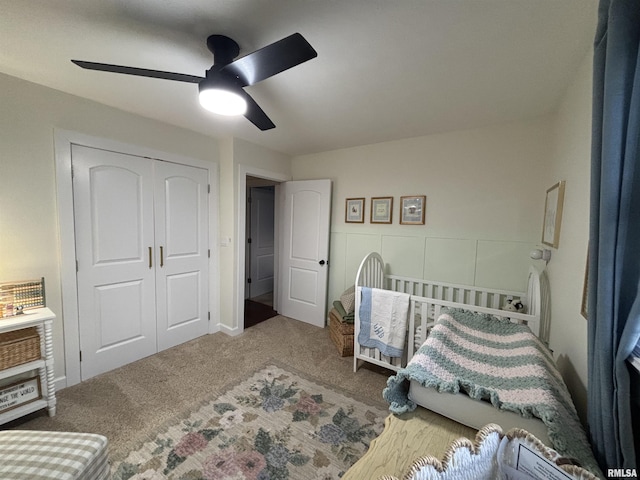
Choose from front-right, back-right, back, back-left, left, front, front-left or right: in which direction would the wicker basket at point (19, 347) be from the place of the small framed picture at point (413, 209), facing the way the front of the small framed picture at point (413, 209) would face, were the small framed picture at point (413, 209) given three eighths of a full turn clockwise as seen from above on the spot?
left

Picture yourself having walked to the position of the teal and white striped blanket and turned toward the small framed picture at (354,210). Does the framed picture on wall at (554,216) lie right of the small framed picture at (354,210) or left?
right

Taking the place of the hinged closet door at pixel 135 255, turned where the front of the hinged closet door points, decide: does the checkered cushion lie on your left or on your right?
on your right

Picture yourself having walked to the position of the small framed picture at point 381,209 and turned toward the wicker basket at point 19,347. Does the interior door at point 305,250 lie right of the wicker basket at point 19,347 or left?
right

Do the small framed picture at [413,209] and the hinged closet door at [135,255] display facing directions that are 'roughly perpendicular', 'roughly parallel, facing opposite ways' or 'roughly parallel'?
roughly perpendicular

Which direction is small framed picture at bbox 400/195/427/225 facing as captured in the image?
toward the camera

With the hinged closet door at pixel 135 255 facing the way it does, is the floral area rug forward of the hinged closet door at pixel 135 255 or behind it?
forward

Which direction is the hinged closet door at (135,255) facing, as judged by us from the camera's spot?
facing the viewer and to the right of the viewer

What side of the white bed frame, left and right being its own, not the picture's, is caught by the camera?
front
